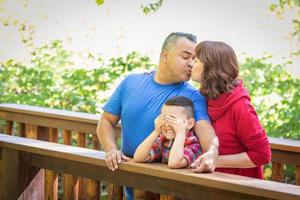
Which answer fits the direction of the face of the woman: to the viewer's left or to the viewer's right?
to the viewer's left

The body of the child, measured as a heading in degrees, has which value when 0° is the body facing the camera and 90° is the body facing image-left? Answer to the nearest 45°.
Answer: approximately 45°
